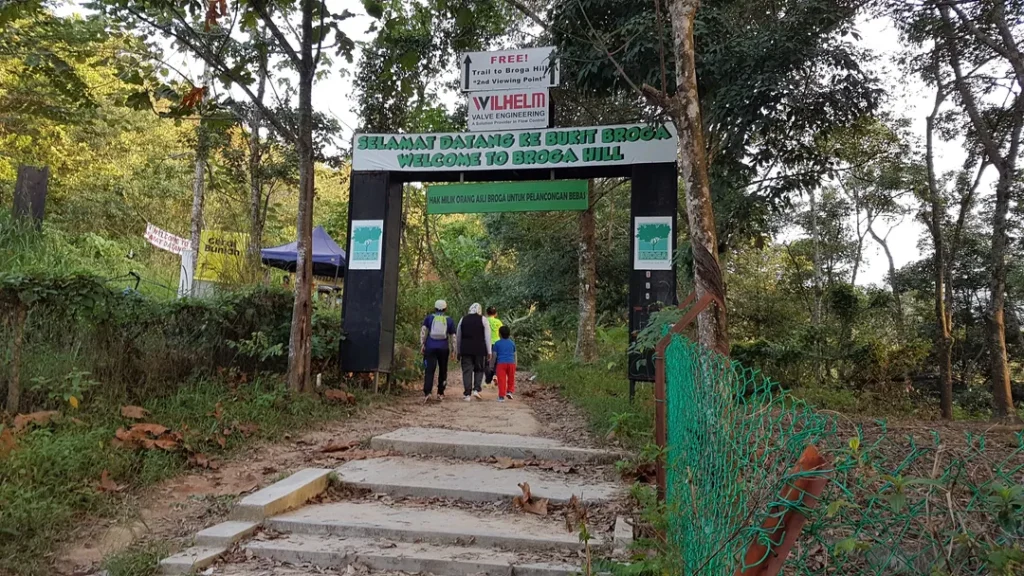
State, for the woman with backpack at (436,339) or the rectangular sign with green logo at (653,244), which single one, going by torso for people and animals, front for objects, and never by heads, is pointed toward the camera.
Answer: the rectangular sign with green logo

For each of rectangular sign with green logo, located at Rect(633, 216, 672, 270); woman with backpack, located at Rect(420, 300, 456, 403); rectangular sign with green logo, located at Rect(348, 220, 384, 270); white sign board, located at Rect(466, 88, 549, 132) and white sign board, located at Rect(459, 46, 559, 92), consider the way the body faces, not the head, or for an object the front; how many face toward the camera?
4

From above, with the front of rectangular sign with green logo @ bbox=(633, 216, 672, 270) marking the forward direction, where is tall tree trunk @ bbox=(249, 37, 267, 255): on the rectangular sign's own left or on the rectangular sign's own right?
on the rectangular sign's own right

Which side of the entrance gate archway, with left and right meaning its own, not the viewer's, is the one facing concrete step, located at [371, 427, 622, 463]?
front

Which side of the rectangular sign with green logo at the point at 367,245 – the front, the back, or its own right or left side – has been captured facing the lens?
front

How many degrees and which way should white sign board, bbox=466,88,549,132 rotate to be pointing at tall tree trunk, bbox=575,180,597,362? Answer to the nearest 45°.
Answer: approximately 180°

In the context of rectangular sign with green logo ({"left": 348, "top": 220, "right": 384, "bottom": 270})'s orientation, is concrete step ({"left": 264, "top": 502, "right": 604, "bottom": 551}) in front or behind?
in front

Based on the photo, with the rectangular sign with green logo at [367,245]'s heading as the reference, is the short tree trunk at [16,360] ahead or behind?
ahead

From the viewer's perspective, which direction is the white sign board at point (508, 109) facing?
toward the camera

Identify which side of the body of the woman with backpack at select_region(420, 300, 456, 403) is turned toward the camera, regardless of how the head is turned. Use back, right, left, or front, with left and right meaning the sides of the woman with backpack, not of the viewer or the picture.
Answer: back

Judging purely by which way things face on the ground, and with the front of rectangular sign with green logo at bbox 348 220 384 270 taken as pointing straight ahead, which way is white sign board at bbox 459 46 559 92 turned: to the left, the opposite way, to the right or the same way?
the same way

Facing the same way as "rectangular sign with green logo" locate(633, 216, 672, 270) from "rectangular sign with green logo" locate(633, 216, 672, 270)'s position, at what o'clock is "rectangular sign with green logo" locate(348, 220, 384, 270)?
"rectangular sign with green logo" locate(348, 220, 384, 270) is roughly at 3 o'clock from "rectangular sign with green logo" locate(633, 216, 672, 270).

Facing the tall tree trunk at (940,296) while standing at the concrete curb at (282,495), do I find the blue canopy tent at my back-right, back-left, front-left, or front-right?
front-left

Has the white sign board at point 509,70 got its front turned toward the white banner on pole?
no

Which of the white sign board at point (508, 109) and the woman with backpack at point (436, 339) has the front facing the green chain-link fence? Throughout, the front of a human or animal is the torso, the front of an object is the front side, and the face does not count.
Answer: the white sign board

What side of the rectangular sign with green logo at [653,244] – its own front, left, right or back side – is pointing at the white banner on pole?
right

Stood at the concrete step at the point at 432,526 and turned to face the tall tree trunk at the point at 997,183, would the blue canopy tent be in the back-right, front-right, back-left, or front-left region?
front-left

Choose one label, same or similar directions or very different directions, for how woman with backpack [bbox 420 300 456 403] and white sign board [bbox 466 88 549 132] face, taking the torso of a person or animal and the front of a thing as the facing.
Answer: very different directions
